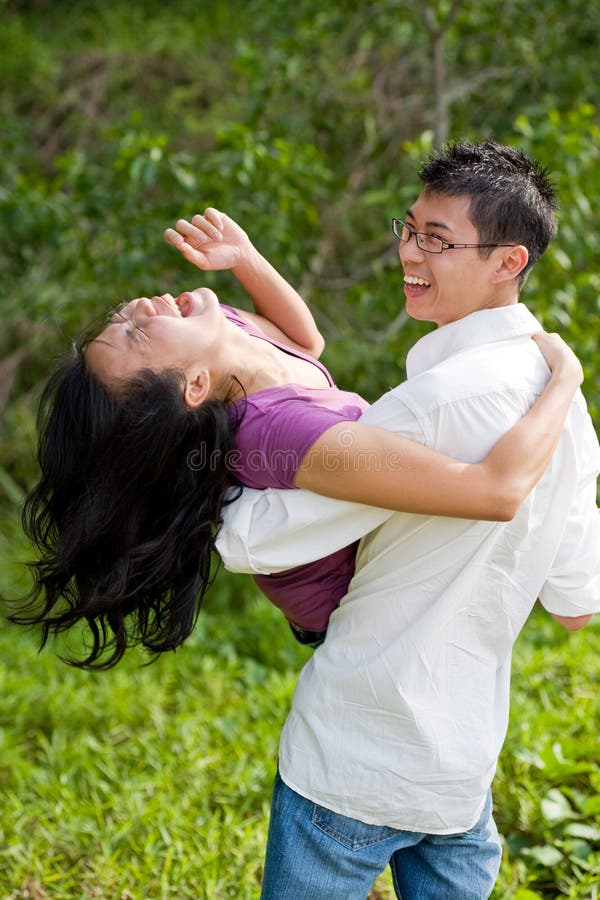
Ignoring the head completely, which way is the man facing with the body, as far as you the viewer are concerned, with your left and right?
facing away from the viewer and to the left of the viewer
